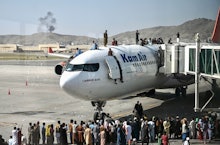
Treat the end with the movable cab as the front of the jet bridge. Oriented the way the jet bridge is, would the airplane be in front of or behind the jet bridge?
in front

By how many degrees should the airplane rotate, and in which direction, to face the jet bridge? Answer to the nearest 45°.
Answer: approximately 90° to its left

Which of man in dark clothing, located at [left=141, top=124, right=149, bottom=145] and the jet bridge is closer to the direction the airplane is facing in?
the man in dark clothing

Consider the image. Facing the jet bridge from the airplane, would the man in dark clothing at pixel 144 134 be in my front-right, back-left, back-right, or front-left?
front-right

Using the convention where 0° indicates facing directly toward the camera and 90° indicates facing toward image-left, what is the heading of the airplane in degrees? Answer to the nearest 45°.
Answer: approximately 45°

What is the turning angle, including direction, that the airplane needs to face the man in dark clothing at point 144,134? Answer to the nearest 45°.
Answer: approximately 90° to its left

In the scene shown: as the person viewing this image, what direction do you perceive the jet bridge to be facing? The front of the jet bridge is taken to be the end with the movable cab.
facing to the left of the viewer

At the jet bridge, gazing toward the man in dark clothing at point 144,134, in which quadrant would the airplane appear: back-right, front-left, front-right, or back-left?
front-right

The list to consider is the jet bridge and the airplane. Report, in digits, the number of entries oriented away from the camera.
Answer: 0
